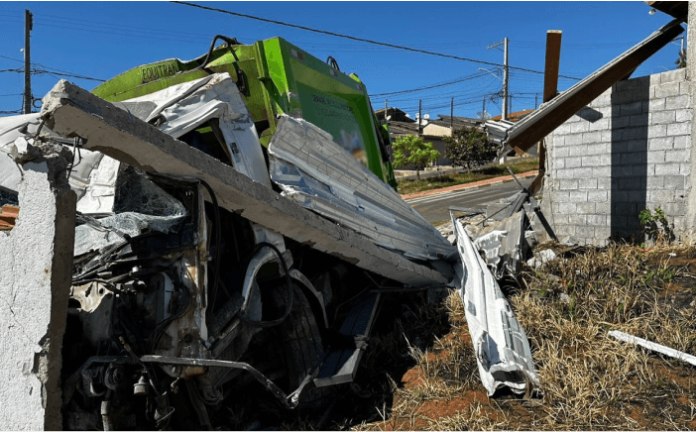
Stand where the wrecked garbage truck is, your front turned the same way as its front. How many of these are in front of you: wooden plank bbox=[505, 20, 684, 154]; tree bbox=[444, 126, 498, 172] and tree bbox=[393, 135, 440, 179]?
0

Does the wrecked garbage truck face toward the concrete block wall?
no

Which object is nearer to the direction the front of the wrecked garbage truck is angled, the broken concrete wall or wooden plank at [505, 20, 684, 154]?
the broken concrete wall

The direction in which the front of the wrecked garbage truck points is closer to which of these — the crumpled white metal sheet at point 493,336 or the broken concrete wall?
the broken concrete wall

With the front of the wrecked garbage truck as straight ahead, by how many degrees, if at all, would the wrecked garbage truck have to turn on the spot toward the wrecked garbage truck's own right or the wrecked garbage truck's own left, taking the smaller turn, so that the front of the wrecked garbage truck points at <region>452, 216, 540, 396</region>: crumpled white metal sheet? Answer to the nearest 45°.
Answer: approximately 135° to the wrecked garbage truck's own left

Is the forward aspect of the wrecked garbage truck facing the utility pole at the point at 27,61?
no

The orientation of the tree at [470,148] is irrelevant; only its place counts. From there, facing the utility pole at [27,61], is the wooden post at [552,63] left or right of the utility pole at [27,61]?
left

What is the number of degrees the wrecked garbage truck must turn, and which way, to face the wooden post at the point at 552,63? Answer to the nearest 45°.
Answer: approximately 180°

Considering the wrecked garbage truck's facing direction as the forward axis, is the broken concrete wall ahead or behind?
ahead

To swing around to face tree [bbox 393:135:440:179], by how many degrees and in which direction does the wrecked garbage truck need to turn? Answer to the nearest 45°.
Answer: approximately 135° to its right

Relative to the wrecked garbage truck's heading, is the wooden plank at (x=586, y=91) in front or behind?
behind

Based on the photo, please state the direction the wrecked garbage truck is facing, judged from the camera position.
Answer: facing the viewer and to the left of the viewer

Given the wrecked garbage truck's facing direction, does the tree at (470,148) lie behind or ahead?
behind

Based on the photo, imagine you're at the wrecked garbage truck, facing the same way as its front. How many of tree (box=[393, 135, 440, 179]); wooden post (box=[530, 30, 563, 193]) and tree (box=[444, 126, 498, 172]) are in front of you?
0
